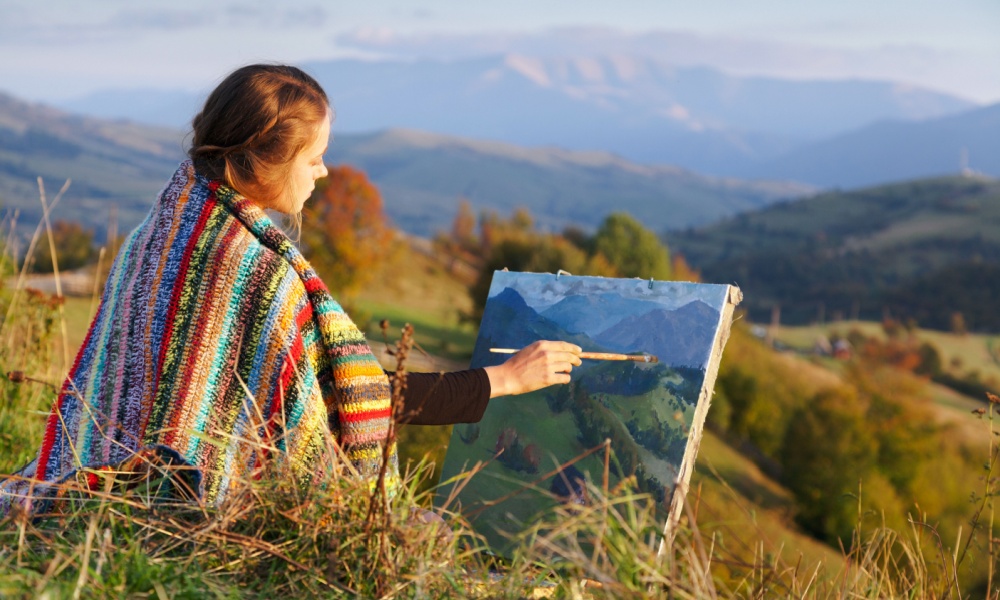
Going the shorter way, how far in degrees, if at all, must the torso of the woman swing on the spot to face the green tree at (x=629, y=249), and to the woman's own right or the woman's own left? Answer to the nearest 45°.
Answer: approximately 45° to the woman's own left

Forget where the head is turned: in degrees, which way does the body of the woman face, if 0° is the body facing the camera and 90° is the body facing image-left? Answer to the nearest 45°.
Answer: approximately 225°

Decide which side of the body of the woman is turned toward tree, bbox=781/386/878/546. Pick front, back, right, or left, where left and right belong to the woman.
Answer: front

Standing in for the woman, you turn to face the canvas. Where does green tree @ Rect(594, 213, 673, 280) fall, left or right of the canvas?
left

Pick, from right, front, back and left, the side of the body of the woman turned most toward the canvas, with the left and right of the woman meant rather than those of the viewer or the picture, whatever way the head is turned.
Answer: front

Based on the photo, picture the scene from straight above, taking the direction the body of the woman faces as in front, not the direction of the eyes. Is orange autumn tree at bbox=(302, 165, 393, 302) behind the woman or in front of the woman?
in front

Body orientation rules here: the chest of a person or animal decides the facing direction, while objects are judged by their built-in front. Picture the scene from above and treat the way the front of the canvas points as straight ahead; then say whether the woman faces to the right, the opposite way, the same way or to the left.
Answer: the opposite way

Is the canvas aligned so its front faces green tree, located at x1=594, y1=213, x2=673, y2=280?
no

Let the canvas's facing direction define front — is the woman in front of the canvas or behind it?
in front

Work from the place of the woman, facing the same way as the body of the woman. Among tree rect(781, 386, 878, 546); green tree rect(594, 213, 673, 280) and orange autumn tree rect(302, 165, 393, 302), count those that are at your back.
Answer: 0

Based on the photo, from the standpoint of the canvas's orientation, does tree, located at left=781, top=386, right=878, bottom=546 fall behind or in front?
behind

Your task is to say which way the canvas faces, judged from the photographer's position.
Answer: facing the viewer and to the left of the viewer
